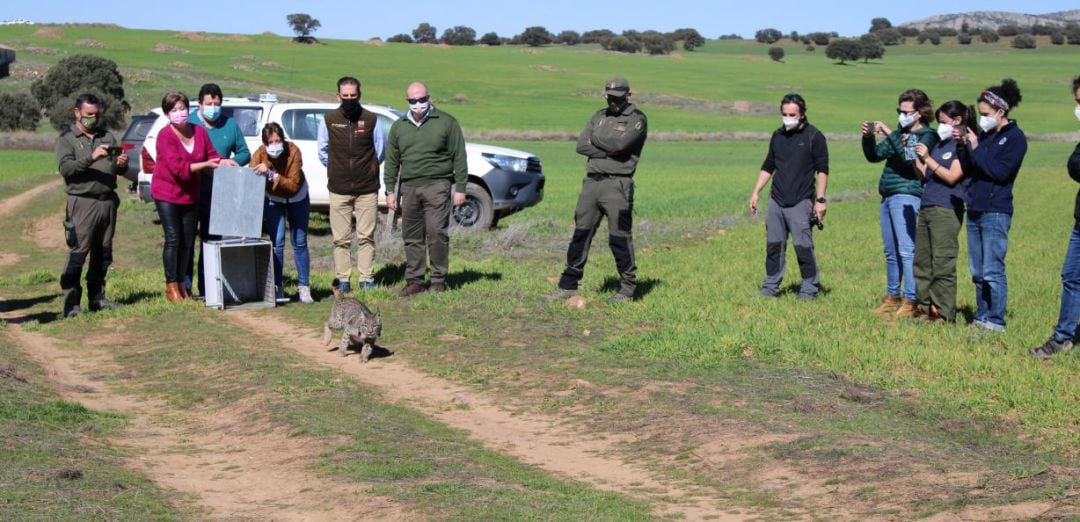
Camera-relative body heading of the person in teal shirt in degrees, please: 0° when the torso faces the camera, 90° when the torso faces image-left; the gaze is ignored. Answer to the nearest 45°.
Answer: approximately 0°

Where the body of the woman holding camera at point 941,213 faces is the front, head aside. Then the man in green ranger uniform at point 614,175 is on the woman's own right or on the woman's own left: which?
on the woman's own right

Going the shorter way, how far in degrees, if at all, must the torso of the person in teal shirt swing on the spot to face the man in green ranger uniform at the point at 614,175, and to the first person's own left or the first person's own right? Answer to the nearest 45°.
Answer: approximately 45° to the first person's own left

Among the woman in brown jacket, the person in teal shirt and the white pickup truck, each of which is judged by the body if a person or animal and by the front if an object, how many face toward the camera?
2

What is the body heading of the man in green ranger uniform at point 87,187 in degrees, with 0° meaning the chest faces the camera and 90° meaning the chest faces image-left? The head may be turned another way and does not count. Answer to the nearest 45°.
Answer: approximately 315°

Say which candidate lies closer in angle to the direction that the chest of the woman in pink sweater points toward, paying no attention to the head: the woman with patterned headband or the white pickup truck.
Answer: the woman with patterned headband

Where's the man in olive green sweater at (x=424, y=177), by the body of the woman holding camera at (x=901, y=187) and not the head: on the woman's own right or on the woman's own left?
on the woman's own right

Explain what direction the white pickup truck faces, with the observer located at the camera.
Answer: facing to the right of the viewer

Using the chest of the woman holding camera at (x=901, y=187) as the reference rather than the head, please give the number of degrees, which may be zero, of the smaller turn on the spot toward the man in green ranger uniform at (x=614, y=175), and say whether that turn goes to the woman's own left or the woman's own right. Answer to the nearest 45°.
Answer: approximately 45° to the woman's own right

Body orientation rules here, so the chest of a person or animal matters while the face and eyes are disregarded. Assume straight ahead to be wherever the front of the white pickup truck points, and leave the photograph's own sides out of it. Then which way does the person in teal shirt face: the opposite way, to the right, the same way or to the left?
to the right
